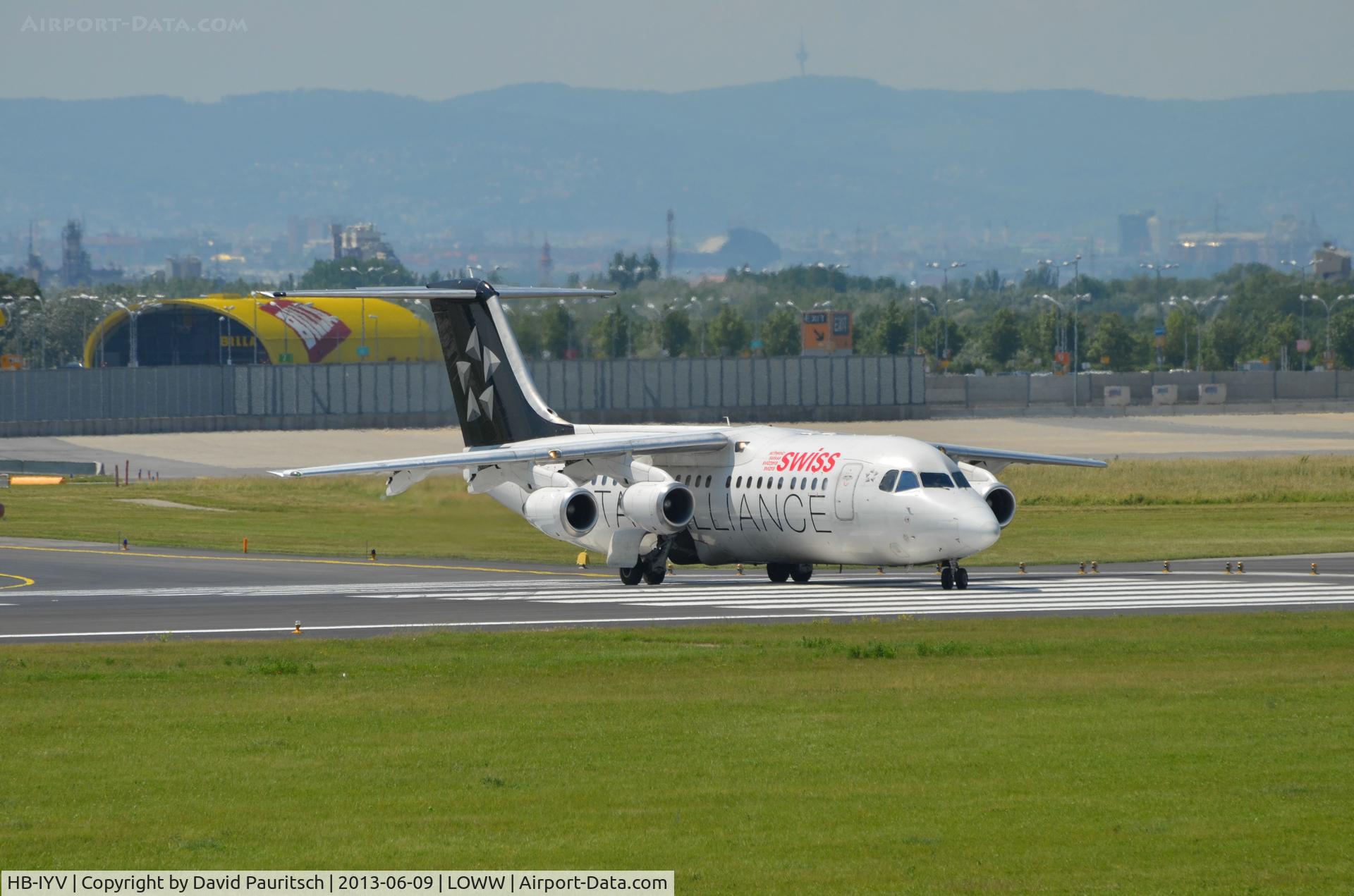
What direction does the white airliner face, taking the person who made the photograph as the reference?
facing the viewer and to the right of the viewer
